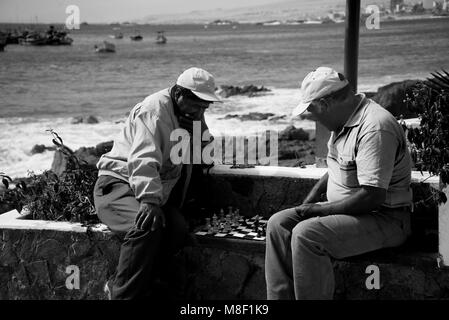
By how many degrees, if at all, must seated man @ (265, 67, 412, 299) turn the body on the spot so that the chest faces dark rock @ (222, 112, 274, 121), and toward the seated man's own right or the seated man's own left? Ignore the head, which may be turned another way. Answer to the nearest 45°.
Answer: approximately 90° to the seated man's own right

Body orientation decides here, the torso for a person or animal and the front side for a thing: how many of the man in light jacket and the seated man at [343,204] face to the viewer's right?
1

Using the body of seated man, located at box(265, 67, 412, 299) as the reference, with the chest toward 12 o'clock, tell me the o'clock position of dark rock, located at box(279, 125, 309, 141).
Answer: The dark rock is roughly at 3 o'clock from the seated man.

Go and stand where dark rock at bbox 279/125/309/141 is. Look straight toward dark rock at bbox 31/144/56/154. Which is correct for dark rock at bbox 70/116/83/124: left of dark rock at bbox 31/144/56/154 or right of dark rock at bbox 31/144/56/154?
right

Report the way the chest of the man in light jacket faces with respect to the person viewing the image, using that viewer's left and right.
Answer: facing to the right of the viewer

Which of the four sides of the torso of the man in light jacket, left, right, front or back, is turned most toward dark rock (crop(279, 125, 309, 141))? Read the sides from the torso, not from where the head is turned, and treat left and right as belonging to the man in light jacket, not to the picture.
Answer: left

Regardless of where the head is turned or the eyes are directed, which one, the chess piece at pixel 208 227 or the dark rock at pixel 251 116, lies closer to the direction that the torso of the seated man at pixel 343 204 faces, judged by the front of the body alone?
the chess piece

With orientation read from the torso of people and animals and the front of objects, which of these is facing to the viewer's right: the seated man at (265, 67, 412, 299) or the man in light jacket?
the man in light jacket

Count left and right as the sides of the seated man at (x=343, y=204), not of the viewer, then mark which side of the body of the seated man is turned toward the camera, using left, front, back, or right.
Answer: left

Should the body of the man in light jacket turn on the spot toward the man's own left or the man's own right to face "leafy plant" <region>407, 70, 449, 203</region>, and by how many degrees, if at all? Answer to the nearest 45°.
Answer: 0° — they already face it

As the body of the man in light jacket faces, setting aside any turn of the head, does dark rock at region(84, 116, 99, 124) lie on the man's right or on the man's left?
on the man's left

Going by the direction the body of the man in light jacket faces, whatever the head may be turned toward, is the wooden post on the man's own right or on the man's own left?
on the man's own left

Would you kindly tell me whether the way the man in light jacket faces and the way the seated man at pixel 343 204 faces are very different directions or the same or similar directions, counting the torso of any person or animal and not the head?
very different directions
